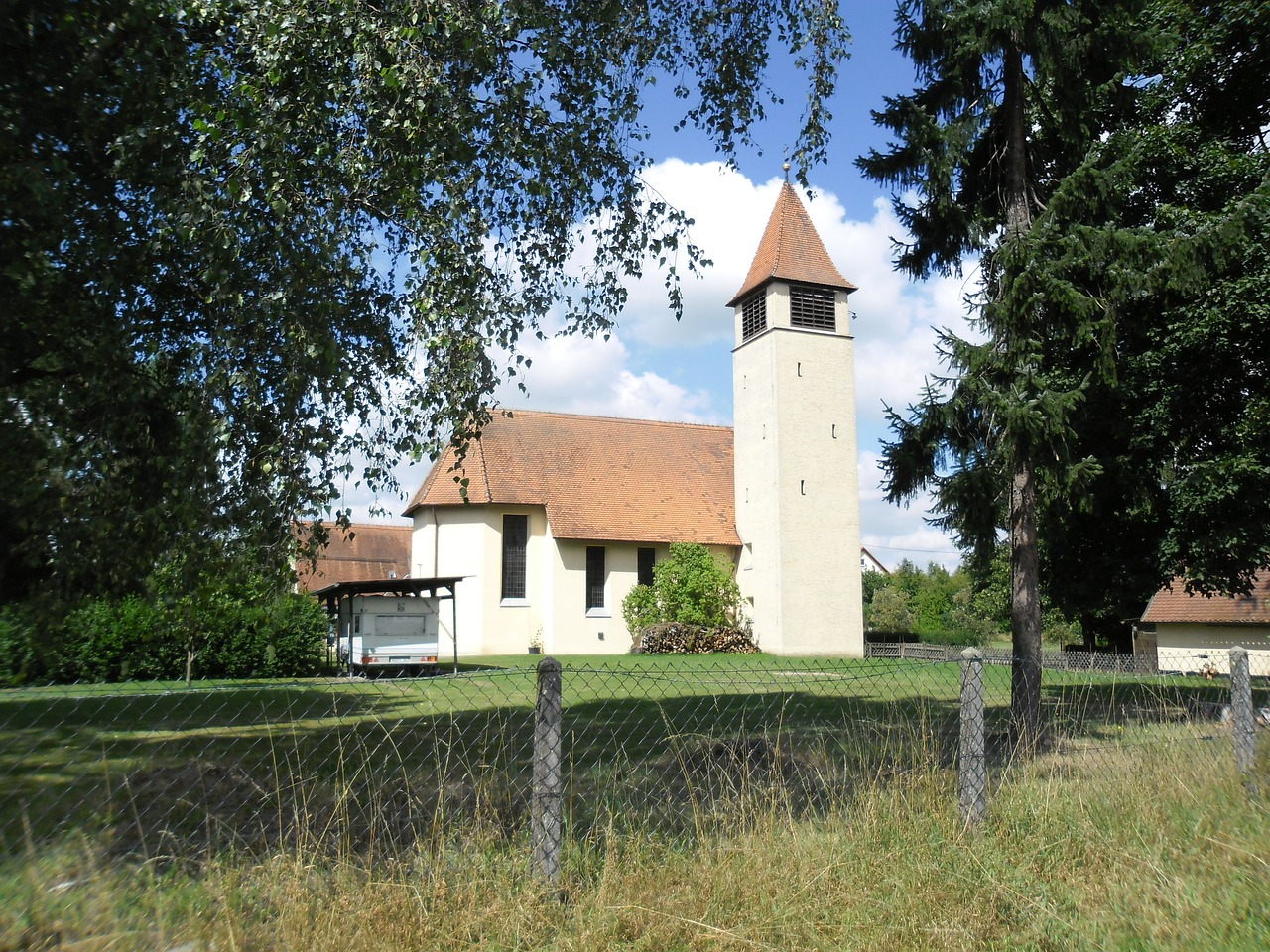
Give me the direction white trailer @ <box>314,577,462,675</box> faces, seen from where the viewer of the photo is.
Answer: facing away from the viewer

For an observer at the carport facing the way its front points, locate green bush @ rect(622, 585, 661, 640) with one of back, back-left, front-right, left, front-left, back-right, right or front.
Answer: back-left

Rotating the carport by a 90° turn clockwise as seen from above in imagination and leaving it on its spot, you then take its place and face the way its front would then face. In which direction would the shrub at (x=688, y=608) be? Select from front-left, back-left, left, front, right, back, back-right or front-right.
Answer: back-right

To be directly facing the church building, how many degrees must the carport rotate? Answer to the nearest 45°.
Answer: approximately 135° to its left

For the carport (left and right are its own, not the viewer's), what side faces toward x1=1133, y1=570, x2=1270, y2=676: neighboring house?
left

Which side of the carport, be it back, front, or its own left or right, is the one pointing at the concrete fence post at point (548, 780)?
front

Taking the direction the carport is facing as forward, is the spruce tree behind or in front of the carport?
in front

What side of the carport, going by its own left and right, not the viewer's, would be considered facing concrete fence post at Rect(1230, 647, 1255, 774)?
front

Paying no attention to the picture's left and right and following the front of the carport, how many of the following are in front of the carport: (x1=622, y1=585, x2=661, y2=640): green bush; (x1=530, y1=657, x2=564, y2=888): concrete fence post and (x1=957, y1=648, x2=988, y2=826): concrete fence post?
2
